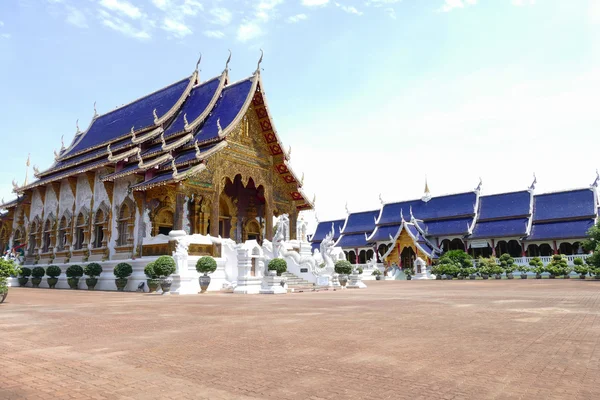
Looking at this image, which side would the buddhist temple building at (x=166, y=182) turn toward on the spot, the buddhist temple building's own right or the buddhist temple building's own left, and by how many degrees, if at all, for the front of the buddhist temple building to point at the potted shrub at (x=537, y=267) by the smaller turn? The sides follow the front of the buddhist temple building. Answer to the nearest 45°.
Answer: approximately 45° to the buddhist temple building's own left

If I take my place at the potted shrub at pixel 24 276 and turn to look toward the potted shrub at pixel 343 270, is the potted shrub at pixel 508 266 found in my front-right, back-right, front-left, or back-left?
front-left

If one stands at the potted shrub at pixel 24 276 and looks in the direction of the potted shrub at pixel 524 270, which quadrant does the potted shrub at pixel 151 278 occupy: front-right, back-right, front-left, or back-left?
front-right

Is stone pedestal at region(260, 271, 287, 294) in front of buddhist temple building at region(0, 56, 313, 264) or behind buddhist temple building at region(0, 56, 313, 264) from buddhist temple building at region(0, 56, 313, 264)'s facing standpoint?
in front

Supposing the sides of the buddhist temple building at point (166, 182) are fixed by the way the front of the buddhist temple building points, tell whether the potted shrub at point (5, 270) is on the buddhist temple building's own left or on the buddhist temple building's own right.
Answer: on the buddhist temple building's own right

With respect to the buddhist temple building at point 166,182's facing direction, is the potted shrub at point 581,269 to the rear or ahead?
ahead

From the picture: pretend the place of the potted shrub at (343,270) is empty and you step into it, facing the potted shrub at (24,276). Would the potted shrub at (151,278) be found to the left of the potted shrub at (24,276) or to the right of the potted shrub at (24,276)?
left

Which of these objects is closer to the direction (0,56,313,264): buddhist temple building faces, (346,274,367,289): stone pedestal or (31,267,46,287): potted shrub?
the stone pedestal

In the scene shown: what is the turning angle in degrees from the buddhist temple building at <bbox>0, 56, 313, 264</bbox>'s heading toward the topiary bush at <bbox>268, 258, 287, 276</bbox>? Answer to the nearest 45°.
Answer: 0° — it already faces it
